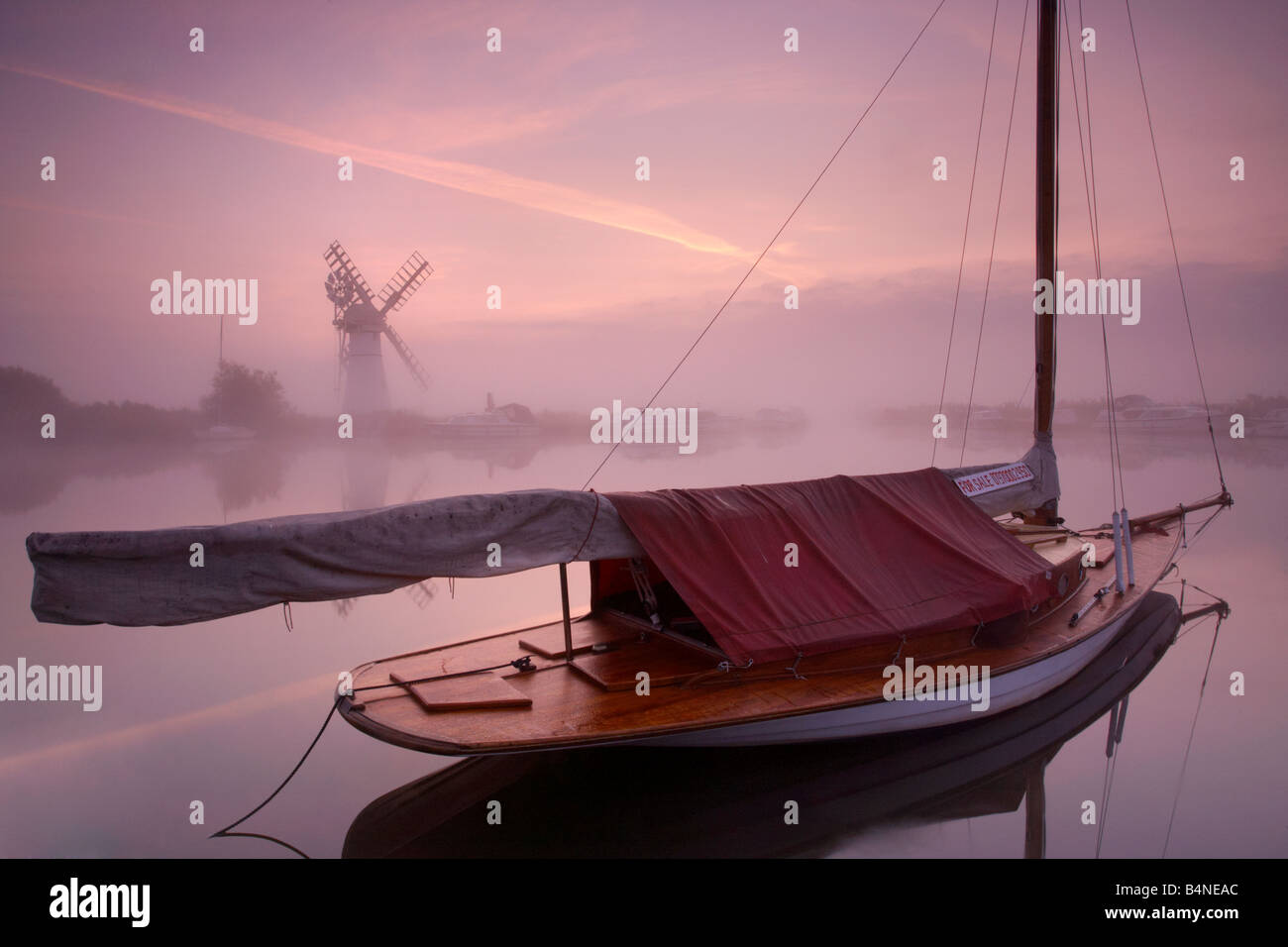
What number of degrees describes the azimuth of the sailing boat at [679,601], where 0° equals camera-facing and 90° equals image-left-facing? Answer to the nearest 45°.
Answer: approximately 225°
